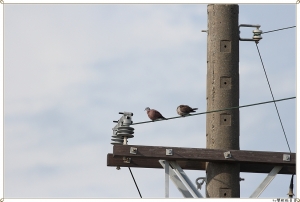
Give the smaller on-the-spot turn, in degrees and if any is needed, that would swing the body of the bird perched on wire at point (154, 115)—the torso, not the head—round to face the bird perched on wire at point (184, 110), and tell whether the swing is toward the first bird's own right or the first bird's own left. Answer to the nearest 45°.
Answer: approximately 135° to the first bird's own left

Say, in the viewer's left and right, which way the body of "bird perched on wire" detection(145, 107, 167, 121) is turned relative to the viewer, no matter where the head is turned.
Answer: facing to the left of the viewer

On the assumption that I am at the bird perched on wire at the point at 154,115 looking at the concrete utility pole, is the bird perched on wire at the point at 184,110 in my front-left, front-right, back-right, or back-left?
front-right
